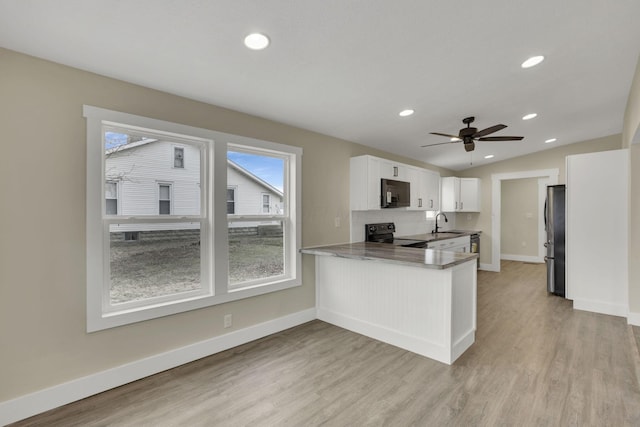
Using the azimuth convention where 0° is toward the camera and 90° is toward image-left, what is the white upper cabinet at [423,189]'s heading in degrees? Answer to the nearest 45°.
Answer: approximately 315°

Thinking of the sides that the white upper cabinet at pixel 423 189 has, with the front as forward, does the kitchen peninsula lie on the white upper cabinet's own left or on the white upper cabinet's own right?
on the white upper cabinet's own right

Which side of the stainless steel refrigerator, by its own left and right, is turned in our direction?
left

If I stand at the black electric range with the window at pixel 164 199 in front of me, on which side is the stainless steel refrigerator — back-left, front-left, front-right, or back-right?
back-left
